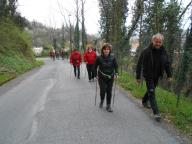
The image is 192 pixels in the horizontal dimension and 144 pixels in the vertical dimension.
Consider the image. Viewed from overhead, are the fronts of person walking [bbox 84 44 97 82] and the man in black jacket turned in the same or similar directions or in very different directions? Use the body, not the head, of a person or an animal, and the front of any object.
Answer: same or similar directions

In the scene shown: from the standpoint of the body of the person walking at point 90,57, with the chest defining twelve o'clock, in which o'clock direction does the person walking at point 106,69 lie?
the person walking at point 106,69 is roughly at 12 o'clock from the person walking at point 90,57.

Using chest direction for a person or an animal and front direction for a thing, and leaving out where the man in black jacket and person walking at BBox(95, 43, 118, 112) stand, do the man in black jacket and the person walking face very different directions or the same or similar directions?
same or similar directions

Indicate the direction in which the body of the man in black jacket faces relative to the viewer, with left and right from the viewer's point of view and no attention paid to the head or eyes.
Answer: facing the viewer

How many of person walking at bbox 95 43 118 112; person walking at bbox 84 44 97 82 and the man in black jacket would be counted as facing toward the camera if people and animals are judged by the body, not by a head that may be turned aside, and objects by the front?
3

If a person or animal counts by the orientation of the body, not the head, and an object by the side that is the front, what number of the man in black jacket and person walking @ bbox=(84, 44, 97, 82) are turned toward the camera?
2

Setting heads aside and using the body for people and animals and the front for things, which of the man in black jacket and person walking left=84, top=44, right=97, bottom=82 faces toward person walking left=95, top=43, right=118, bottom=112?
person walking left=84, top=44, right=97, bottom=82

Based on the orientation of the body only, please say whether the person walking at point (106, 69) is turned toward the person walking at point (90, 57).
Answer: no

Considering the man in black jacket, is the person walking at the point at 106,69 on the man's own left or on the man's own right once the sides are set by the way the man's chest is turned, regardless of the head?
on the man's own right

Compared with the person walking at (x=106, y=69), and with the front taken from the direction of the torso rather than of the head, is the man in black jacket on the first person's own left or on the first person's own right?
on the first person's own left

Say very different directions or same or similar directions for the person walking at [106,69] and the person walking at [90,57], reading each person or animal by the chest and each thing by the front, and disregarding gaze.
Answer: same or similar directions

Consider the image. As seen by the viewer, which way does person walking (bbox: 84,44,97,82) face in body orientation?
toward the camera
